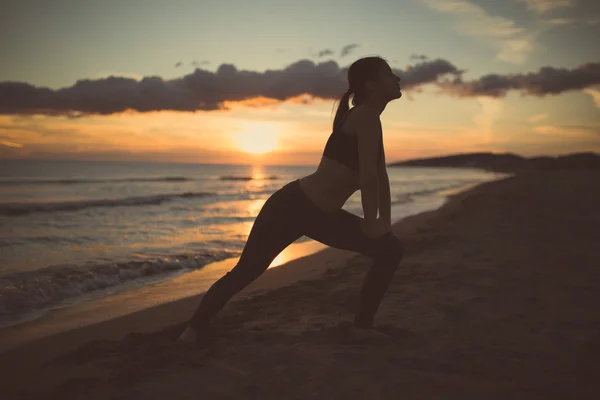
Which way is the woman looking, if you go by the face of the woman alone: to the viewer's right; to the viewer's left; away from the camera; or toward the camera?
to the viewer's right

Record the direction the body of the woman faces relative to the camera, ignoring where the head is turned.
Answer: to the viewer's right
